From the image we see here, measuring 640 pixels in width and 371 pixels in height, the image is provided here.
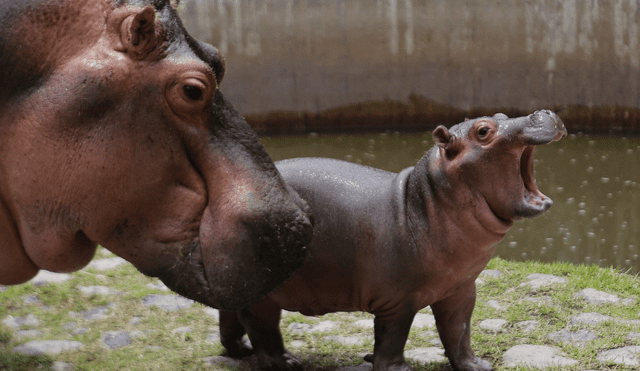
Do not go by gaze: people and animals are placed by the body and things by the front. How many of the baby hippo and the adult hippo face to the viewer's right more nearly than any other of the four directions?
2

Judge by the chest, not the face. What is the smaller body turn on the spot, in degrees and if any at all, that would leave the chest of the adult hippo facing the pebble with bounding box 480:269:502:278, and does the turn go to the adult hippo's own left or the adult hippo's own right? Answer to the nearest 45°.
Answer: approximately 45° to the adult hippo's own left

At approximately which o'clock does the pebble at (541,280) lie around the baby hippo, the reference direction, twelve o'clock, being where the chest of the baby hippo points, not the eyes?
The pebble is roughly at 10 o'clock from the baby hippo.

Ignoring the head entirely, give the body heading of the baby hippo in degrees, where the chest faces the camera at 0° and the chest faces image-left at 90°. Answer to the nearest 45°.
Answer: approximately 270°

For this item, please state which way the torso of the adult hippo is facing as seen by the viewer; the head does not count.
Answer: to the viewer's right

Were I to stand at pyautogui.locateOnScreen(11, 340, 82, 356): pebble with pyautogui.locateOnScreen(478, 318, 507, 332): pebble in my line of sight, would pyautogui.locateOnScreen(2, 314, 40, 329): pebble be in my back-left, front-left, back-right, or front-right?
back-left

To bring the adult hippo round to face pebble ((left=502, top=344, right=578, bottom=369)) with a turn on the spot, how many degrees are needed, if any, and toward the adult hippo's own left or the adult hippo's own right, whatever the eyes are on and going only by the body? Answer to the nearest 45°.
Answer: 0° — it already faces it
